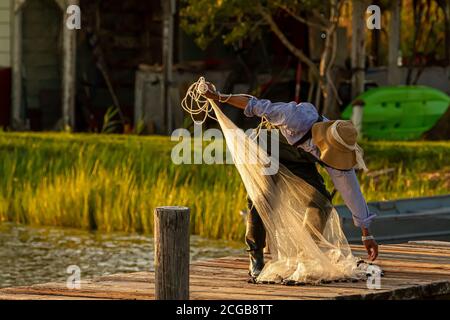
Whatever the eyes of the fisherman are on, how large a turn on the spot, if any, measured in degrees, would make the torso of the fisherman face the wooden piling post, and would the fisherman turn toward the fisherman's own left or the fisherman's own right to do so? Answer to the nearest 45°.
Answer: approximately 90° to the fisherman's own right

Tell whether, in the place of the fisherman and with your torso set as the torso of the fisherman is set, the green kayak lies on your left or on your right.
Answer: on your left

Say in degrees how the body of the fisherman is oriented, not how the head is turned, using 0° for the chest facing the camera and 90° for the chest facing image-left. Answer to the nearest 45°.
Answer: approximately 315°

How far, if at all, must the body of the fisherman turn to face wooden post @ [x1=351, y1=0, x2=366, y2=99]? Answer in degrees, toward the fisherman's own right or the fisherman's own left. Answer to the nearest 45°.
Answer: approximately 135° to the fisherman's own left
